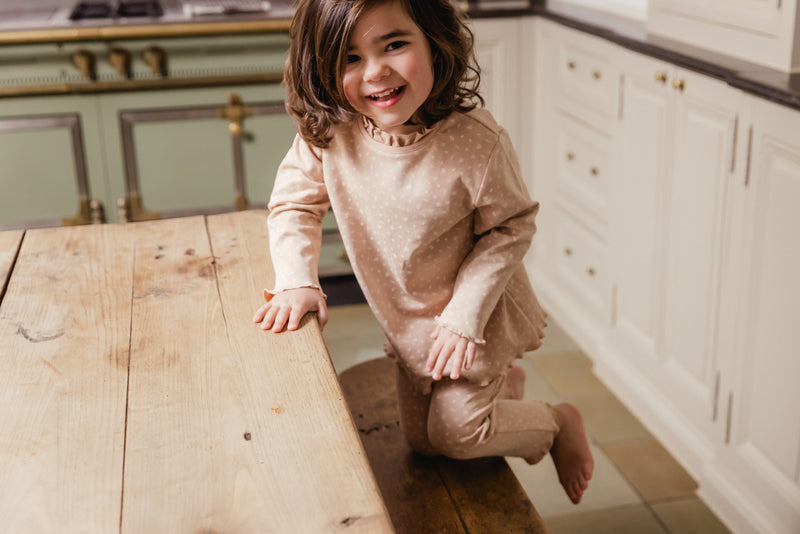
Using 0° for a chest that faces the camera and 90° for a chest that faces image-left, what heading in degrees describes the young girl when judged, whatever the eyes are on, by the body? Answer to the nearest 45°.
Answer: approximately 45°

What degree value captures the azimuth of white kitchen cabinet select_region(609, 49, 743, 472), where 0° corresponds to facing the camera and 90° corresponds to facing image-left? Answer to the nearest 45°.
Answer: approximately 45°

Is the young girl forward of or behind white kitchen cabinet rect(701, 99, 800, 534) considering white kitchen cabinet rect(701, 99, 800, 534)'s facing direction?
forward

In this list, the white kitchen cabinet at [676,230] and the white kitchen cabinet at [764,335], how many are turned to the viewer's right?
0

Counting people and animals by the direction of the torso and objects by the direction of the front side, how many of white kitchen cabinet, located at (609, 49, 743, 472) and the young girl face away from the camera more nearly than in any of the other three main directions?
0

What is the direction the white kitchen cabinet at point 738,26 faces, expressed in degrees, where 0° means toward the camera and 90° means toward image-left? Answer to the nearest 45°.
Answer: approximately 45°

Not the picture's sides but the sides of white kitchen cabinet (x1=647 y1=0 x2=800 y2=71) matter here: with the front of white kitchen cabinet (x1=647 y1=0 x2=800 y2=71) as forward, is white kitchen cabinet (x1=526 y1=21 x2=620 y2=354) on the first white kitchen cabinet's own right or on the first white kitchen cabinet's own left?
on the first white kitchen cabinet's own right
